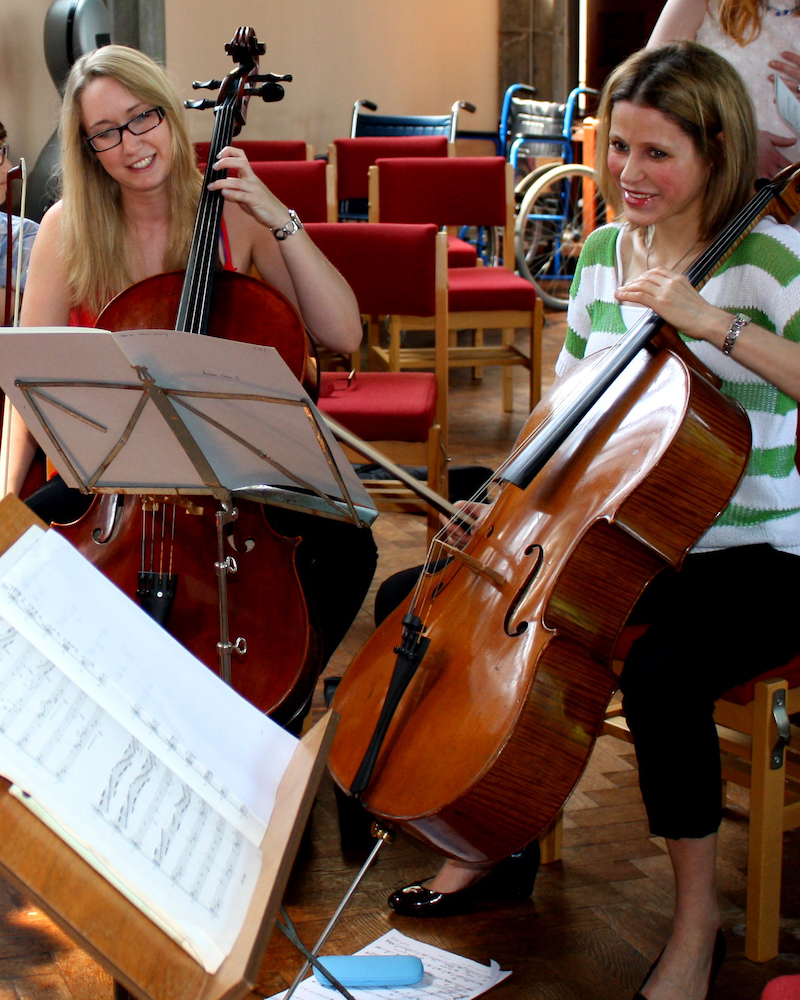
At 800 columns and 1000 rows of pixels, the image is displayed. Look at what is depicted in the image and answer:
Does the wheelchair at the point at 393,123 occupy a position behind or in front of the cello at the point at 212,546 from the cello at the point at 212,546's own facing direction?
behind

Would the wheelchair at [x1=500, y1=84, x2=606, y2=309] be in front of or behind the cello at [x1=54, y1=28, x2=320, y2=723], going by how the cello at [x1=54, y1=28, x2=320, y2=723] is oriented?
behind

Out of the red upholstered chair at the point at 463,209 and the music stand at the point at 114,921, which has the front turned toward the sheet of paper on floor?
the red upholstered chair

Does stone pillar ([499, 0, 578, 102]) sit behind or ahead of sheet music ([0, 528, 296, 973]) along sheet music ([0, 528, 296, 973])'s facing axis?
behind
